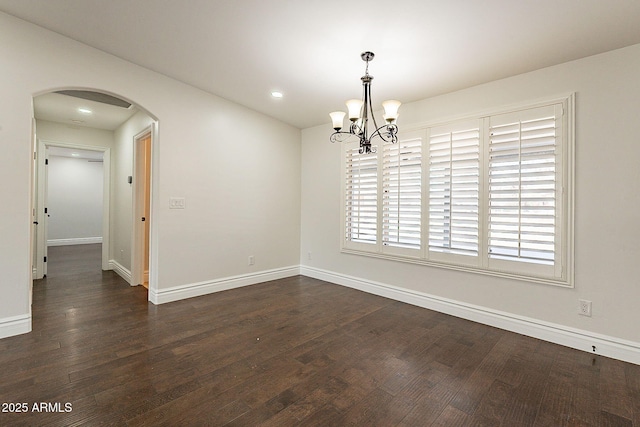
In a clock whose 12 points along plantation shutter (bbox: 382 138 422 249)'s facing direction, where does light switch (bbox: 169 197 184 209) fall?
The light switch is roughly at 1 o'clock from the plantation shutter.

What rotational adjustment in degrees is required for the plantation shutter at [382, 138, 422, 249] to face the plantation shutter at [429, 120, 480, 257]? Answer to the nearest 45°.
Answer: approximately 90° to its left

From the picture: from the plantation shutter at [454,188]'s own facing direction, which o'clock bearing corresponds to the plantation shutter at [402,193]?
the plantation shutter at [402,193] is roughly at 2 o'clock from the plantation shutter at [454,188].

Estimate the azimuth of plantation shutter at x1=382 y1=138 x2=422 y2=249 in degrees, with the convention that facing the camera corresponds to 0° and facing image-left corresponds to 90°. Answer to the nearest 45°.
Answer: approximately 45°

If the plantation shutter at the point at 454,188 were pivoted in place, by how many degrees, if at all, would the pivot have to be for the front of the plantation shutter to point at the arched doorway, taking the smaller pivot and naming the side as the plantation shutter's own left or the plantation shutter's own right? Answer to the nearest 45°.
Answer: approximately 45° to the plantation shutter's own right

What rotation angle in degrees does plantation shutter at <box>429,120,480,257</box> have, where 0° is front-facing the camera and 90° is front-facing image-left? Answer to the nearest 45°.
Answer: approximately 45°

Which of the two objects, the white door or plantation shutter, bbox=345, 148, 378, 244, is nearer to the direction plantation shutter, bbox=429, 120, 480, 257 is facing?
the white door

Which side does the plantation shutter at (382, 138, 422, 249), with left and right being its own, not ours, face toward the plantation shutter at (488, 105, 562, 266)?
left

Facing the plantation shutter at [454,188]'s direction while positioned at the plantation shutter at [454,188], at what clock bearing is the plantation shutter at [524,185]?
the plantation shutter at [524,185] is roughly at 8 o'clock from the plantation shutter at [454,188].
